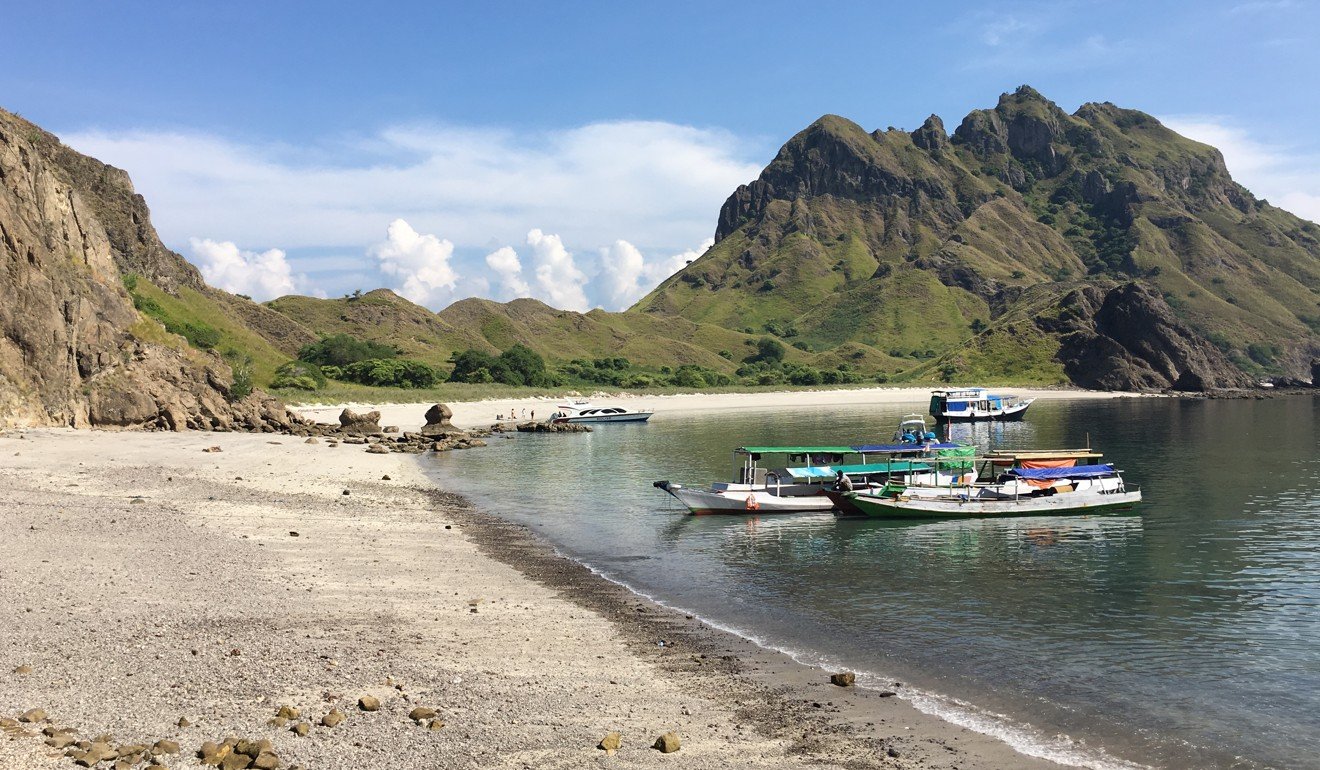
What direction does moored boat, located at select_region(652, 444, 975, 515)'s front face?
to the viewer's left

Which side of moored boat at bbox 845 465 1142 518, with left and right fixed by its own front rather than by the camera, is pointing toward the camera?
left

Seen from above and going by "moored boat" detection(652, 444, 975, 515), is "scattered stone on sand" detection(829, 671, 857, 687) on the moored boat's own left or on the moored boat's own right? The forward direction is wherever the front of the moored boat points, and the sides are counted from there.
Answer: on the moored boat's own left

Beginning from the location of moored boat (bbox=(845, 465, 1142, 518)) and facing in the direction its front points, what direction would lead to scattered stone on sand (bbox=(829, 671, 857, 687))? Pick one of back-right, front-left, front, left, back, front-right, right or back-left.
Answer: left

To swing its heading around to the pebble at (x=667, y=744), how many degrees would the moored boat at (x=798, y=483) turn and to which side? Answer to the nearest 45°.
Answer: approximately 90° to its left

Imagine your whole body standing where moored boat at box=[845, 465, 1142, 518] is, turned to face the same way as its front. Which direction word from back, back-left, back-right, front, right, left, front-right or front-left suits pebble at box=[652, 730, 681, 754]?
left
